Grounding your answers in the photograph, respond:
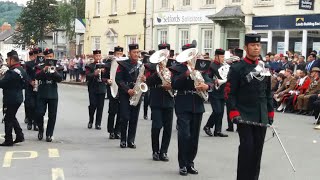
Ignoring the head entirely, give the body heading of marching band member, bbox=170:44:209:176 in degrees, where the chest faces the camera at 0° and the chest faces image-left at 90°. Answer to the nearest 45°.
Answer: approximately 315°

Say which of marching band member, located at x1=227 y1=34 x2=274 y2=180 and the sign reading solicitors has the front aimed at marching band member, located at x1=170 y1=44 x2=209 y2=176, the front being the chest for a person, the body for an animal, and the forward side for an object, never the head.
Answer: the sign reading solicitors

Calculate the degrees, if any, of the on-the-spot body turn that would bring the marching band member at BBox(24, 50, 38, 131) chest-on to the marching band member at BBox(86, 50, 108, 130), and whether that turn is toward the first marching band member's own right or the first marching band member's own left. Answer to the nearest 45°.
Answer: approximately 45° to the first marching band member's own left

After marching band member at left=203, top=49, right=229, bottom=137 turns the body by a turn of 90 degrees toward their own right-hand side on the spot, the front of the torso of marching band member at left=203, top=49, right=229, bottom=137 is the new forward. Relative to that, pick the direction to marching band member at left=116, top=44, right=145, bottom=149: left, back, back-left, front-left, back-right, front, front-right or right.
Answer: front-right

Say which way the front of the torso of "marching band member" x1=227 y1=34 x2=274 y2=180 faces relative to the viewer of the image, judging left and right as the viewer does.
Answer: facing the viewer and to the right of the viewer

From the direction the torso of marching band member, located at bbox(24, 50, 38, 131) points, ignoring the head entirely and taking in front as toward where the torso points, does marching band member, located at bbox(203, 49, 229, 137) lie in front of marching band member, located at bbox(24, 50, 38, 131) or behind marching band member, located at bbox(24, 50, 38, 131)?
in front

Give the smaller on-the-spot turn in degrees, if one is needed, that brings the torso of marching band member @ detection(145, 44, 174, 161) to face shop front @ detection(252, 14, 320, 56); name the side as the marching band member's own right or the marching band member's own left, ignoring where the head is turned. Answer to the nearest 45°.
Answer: approximately 135° to the marching band member's own left

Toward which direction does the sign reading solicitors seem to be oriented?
toward the camera

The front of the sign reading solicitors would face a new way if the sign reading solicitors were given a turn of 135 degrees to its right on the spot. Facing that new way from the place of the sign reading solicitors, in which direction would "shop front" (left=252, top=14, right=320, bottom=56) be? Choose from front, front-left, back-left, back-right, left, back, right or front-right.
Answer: back

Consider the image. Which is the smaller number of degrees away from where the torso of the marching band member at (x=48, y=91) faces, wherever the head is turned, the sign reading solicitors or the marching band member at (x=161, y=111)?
the marching band member

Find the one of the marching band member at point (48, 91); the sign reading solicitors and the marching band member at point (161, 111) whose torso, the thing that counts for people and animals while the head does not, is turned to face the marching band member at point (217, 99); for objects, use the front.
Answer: the sign reading solicitors

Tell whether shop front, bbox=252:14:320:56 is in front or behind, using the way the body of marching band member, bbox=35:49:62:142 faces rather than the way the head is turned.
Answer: behind

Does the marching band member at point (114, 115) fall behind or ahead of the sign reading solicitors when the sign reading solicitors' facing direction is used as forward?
ahead

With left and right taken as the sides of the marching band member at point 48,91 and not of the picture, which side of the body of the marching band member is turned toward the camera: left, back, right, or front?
front

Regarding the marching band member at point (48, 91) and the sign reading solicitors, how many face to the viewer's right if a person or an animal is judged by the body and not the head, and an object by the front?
0
